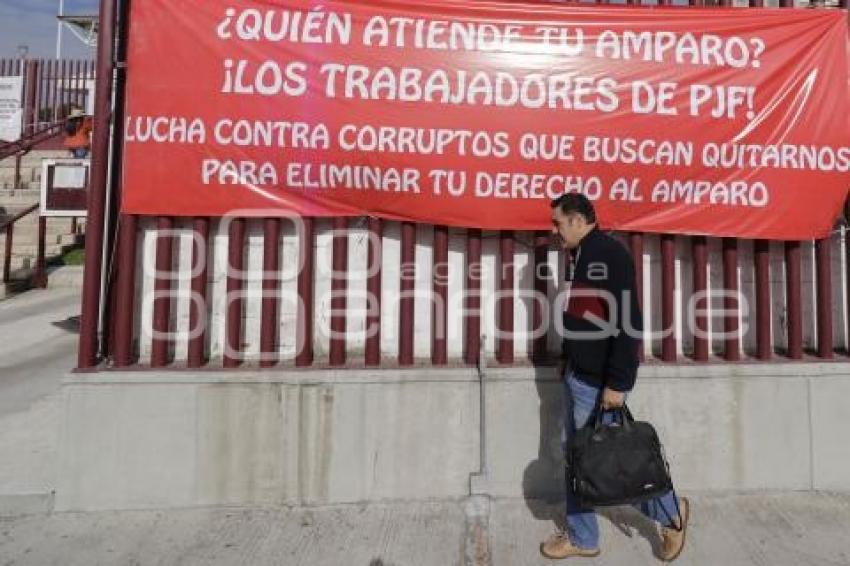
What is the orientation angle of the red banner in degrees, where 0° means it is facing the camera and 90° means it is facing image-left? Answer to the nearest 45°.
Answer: approximately 0°

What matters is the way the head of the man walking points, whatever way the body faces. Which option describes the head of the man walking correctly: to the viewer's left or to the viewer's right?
to the viewer's left

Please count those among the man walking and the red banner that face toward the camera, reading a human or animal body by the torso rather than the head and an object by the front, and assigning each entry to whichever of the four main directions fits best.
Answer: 1

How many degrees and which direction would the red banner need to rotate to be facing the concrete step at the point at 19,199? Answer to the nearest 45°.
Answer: approximately 135° to its right

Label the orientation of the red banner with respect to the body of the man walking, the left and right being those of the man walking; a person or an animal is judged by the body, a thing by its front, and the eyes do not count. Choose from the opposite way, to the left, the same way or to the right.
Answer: to the left

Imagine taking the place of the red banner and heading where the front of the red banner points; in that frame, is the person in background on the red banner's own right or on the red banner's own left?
on the red banner's own right

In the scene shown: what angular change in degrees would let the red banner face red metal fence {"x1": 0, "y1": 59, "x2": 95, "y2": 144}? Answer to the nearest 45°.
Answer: approximately 135° to its right

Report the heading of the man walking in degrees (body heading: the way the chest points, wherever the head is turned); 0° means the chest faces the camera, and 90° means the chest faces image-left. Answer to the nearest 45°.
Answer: approximately 90°
